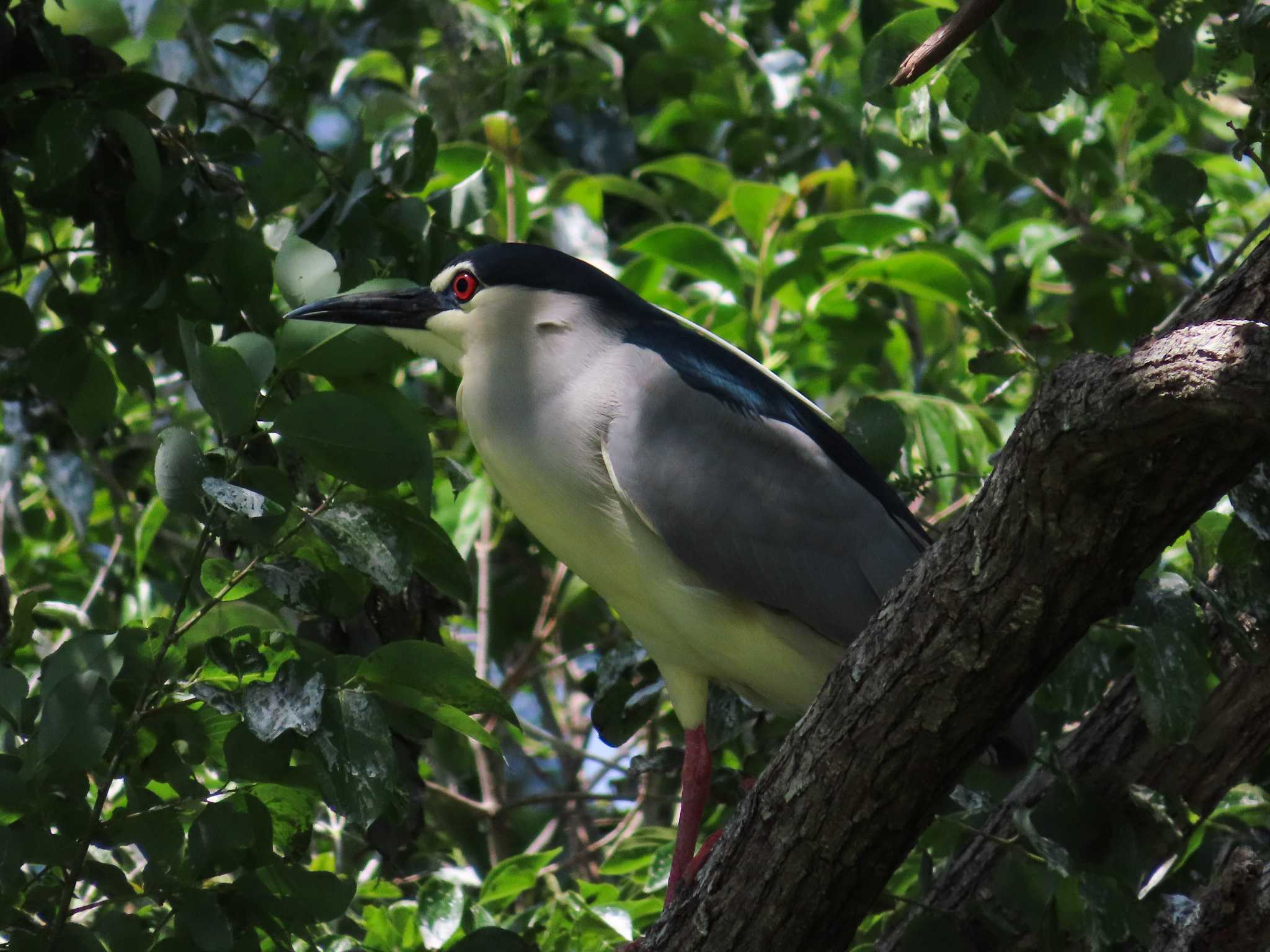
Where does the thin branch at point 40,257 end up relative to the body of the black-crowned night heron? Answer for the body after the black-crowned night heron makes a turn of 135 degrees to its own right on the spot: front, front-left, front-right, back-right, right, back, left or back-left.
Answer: back-left

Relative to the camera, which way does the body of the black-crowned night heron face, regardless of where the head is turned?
to the viewer's left

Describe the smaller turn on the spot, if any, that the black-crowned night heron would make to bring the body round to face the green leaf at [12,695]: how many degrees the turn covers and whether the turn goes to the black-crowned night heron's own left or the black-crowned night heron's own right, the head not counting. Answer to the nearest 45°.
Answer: approximately 45° to the black-crowned night heron's own left

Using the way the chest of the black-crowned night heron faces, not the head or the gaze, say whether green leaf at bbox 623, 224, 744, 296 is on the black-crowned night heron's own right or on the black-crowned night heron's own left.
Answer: on the black-crowned night heron's own right

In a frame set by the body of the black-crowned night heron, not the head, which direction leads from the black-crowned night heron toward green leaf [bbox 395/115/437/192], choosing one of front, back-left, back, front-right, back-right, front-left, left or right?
front

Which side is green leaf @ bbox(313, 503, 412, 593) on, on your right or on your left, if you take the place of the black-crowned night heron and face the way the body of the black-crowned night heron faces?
on your right

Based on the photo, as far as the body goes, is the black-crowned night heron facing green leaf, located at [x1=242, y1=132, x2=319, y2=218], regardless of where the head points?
yes

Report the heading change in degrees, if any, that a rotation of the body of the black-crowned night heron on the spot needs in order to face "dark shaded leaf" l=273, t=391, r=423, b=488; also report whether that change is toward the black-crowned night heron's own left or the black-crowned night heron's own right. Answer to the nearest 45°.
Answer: approximately 45° to the black-crowned night heron's own left

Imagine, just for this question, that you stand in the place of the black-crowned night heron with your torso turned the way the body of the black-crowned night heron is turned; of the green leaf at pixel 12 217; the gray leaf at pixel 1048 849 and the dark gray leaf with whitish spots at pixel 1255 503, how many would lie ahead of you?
1

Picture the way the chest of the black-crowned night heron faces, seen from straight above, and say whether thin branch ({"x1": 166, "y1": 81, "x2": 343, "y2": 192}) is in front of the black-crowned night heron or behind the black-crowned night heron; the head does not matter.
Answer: in front

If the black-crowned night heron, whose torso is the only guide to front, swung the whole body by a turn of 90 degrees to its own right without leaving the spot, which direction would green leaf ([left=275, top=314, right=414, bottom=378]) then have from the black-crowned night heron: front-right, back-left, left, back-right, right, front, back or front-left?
back-left

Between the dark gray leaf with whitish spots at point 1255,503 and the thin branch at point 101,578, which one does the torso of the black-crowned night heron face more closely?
the thin branch

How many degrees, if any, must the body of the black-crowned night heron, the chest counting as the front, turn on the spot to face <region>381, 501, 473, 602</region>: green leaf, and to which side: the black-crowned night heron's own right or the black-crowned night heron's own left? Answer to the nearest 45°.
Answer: approximately 45° to the black-crowned night heron's own left
